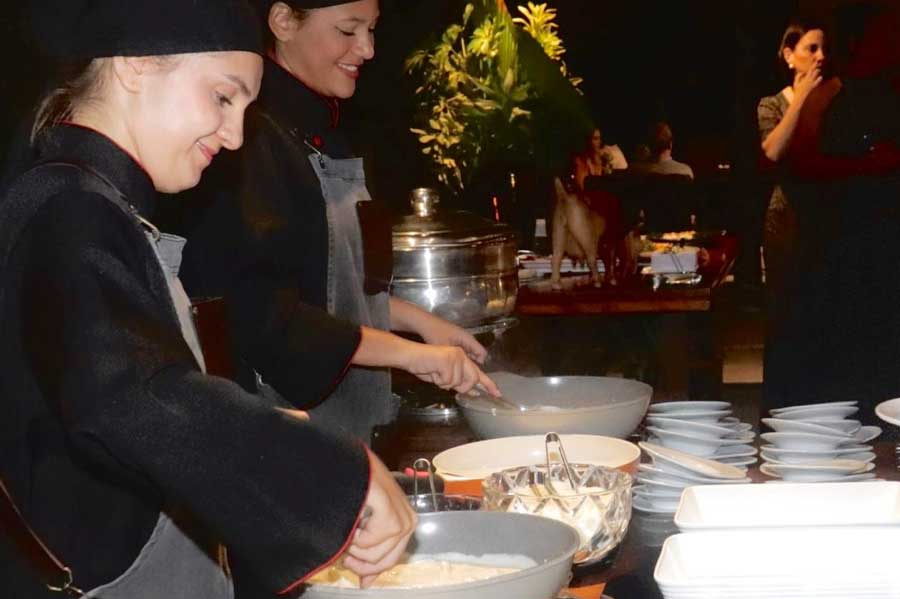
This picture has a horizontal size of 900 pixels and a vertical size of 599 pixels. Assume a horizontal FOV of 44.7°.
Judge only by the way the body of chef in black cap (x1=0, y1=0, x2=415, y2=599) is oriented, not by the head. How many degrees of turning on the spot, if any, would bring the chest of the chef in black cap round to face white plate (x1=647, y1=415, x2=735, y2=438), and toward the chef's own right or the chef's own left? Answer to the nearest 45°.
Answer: approximately 45° to the chef's own left

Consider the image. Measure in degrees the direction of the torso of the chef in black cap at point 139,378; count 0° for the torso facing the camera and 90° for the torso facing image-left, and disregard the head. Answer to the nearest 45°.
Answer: approximately 270°

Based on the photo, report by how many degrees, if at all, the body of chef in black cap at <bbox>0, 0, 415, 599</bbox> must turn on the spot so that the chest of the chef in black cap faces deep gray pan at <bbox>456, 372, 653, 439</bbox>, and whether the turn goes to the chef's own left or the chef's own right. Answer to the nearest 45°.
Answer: approximately 45° to the chef's own left

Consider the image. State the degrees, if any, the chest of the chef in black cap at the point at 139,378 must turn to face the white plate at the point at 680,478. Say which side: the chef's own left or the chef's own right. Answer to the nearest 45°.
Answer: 0° — they already face it

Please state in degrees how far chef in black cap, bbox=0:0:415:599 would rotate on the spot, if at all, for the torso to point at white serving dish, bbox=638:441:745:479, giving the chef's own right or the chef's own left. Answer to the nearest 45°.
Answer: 0° — they already face it

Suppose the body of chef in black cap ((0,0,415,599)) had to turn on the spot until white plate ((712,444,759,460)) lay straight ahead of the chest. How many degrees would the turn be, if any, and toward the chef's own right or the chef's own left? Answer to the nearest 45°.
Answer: approximately 45° to the chef's own left

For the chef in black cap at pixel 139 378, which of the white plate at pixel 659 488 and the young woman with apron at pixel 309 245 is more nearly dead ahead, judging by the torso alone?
the white plate

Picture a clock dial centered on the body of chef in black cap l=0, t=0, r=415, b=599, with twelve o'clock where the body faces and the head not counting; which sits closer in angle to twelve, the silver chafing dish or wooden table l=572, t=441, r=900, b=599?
the wooden table

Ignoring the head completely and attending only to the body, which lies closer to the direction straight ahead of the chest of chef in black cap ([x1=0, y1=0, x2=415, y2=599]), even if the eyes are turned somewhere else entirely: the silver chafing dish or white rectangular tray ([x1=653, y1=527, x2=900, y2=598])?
the white rectangular tray
